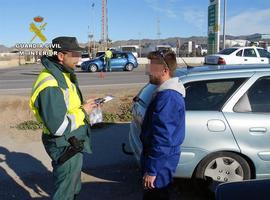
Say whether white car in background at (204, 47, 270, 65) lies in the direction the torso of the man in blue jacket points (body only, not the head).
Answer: no

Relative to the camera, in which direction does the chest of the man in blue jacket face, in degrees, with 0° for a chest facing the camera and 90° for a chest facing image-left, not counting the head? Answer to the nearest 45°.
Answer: approximately 90°

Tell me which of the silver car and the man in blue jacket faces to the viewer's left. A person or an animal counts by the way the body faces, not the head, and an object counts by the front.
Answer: the man in blue jacket

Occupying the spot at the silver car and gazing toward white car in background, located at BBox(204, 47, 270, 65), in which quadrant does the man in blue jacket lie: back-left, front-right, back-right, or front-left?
back-left

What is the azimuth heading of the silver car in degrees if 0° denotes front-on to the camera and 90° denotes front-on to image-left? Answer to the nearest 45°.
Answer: approximately 270°

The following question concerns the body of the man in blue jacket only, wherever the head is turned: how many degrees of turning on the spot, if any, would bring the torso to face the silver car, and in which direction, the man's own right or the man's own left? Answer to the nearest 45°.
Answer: approximately 135° to the man's own right

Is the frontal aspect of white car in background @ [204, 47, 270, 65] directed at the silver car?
no

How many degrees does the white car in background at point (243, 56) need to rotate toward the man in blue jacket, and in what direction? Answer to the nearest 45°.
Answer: approximately 135° to its right

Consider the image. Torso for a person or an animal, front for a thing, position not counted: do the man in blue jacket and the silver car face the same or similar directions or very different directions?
very different directions
